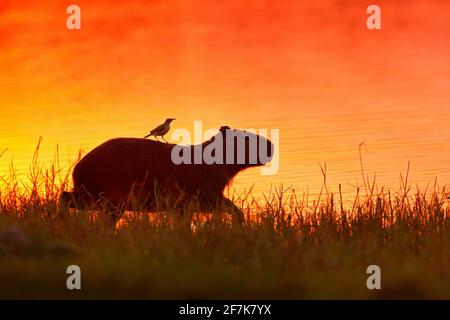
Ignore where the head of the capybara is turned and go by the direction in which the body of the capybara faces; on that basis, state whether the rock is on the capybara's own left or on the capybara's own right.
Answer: on the capybara's own right

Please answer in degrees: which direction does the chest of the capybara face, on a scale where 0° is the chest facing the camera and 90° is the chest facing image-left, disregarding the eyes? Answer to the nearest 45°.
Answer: approximately 270°
